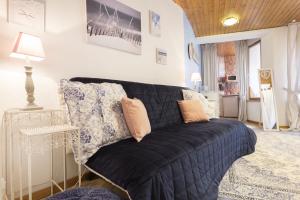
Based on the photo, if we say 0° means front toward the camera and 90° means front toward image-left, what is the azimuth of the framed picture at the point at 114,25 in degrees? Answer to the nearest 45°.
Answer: approximately 315°

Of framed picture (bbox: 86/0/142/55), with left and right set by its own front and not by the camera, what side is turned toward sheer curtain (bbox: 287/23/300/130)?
left

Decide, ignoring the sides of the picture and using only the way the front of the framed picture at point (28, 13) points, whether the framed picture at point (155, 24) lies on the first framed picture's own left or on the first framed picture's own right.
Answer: on the first framed picture's own left

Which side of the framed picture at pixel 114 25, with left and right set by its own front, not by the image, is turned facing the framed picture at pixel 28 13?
right

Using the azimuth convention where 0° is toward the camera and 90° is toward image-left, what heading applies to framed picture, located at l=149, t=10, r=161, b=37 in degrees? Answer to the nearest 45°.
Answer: approximately 315°

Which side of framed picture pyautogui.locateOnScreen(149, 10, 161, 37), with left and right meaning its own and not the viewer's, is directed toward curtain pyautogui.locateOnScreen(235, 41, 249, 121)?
left

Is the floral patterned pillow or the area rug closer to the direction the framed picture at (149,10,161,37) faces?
the area rug

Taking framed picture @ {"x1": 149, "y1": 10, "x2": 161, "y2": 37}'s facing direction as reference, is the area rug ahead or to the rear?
ahead

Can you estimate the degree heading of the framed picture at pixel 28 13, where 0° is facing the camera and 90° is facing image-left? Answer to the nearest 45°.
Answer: approximately 315°
